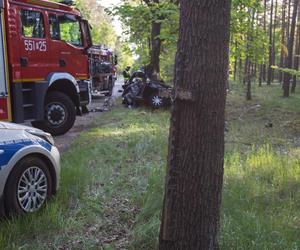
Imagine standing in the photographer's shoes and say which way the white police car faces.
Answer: facing away from the viewer and to the right of the viewer

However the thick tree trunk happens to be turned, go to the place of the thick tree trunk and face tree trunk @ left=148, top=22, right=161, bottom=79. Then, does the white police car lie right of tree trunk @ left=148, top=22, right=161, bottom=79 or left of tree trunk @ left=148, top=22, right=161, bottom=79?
left

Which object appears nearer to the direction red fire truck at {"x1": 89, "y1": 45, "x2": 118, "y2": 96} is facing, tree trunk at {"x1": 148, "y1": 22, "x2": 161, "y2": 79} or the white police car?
the tree trunk

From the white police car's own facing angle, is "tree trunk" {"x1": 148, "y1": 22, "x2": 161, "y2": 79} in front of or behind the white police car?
in front

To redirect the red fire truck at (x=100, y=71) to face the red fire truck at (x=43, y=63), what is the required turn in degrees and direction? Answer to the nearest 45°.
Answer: approximately 180°
